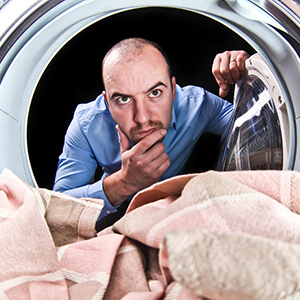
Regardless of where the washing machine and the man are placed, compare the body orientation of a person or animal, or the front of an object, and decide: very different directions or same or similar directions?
very different directions

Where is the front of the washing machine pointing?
away from the camera

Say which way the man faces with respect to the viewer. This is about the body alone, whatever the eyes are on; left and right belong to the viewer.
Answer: facing the viewer
